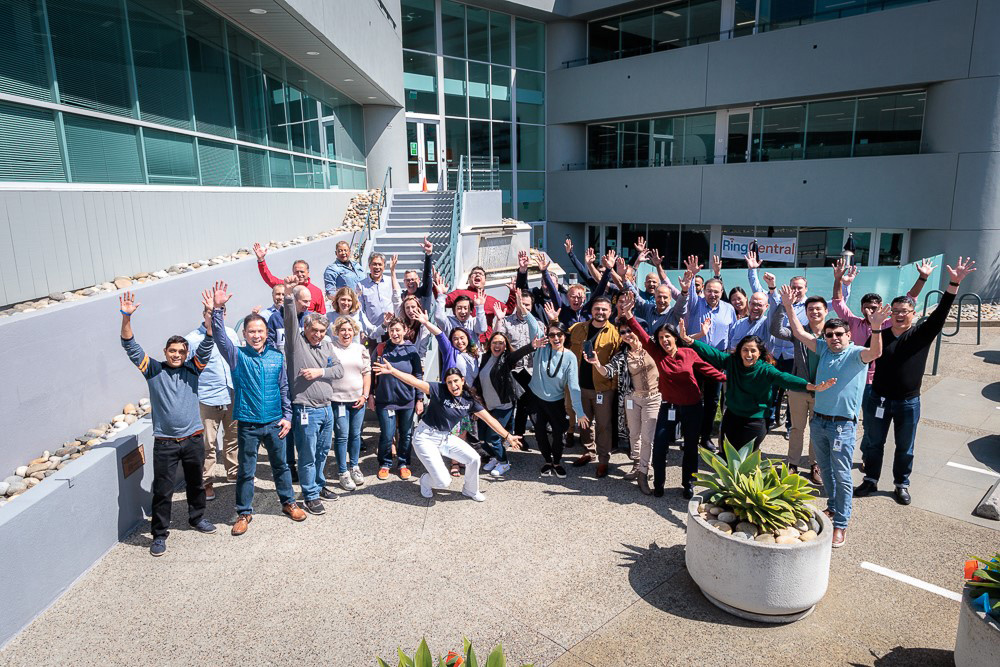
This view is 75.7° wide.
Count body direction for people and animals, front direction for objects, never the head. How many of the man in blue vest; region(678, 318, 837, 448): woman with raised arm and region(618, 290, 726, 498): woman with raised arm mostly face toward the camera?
3

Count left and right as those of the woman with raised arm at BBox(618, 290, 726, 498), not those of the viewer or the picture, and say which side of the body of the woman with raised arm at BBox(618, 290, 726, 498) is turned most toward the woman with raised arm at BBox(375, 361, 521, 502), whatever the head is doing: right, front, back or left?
right

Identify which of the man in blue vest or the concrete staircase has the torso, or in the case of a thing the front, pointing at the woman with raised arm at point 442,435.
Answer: the concrete staircase

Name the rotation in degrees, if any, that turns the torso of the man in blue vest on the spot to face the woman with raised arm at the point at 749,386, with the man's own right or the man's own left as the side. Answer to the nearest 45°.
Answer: approximately 90° to the man's own left

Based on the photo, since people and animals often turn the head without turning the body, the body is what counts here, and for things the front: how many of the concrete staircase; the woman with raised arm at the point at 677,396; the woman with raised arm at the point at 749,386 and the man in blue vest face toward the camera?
4

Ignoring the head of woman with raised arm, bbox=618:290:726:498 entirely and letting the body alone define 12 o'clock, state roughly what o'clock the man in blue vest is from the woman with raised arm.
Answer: The man in blue vest is roughly at 2 o'clock from the woman with raised arm.

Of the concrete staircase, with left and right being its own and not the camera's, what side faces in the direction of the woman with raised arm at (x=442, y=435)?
front

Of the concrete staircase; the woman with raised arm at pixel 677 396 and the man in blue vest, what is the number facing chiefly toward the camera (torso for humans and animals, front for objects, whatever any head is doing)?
3

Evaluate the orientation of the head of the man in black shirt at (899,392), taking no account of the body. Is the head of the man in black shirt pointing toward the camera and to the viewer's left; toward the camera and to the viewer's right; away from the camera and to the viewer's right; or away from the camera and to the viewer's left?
toward the camera and to the viewer's left

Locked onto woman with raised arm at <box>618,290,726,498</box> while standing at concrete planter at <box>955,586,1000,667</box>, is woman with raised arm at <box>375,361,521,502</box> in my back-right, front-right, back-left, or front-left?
front-left

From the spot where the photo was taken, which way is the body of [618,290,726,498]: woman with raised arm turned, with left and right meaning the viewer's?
facing the viewer

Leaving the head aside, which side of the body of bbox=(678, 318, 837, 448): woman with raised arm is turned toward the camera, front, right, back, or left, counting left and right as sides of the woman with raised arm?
front

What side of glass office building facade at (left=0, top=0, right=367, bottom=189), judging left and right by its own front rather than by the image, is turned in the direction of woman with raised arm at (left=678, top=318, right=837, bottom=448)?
front

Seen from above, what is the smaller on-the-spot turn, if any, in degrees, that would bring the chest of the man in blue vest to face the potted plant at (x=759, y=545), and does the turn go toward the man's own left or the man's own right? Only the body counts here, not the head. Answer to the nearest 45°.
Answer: approximately 45° to the man's own left

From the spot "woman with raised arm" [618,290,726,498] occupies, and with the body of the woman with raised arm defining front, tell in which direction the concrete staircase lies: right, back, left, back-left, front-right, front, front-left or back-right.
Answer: back-right

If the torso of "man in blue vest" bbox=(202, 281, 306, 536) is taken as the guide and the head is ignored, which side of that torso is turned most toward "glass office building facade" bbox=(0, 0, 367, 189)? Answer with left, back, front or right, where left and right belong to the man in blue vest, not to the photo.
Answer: back

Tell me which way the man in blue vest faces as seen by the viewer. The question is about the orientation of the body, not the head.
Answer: toward the camera

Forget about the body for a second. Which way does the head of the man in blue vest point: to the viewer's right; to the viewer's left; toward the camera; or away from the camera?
toward the camera
